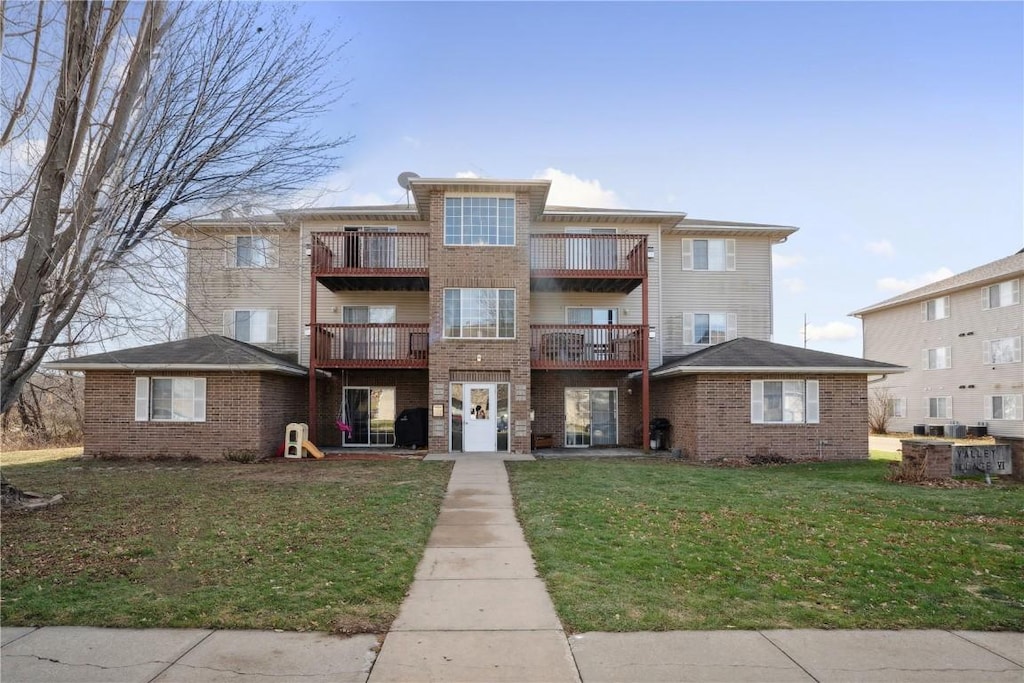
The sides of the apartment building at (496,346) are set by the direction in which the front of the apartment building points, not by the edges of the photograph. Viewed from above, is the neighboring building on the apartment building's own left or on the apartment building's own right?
on the apartment building's own left

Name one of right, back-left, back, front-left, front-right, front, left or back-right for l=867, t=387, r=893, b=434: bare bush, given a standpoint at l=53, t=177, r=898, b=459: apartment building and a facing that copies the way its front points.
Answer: back-left

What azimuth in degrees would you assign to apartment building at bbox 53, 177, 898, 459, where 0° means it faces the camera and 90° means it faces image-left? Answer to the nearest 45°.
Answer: approximately 0°
